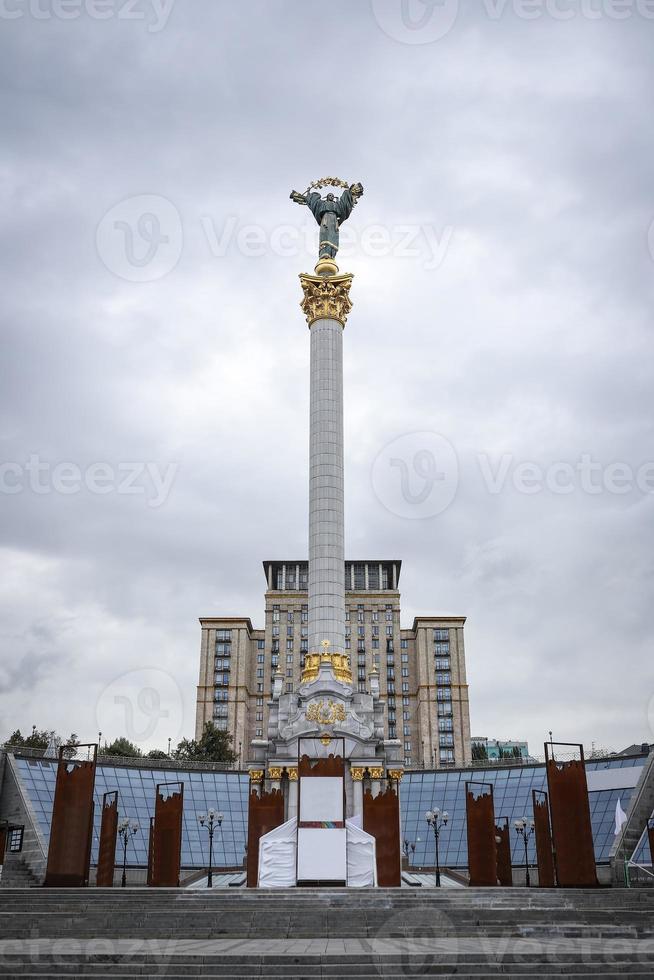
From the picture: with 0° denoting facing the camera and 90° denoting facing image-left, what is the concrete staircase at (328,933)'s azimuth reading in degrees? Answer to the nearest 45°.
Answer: approximately 0°

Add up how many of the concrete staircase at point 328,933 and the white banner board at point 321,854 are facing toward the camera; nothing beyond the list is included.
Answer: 2

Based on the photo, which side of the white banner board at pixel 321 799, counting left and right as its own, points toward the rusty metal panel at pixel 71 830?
right

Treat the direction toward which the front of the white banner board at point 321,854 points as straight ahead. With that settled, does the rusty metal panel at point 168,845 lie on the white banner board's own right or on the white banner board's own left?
on the white banner board's own right

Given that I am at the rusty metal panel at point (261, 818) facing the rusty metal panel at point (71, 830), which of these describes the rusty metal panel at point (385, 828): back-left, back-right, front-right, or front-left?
back-left

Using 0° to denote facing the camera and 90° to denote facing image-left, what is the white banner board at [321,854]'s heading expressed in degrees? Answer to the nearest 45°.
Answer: approximately 0°

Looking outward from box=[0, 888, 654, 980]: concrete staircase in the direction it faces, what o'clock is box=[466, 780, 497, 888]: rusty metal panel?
The rusty metal panel is roughly at 7 o'clock from the concrete staircase.

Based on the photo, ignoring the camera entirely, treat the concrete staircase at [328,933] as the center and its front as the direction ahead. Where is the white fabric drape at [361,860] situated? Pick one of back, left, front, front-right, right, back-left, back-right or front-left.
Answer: back

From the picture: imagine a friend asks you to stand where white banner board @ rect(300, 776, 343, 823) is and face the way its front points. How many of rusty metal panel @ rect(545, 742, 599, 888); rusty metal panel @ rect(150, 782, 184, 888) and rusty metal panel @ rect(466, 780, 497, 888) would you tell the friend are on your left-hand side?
2

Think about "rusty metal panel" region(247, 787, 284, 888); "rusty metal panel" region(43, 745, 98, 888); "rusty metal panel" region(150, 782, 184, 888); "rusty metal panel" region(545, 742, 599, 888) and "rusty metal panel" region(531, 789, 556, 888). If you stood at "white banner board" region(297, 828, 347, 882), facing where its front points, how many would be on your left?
2

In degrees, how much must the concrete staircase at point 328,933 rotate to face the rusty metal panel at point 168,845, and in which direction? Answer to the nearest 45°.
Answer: approximately 135° to its right
